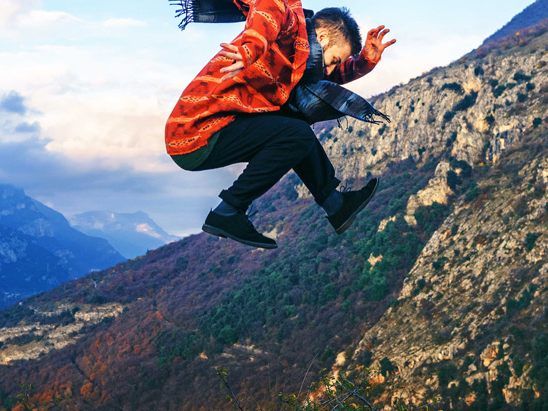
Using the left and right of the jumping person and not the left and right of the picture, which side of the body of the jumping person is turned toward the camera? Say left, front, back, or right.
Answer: right
